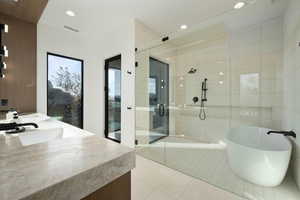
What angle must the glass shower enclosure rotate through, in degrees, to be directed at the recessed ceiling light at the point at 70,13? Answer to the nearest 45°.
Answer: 0° — it already faces it

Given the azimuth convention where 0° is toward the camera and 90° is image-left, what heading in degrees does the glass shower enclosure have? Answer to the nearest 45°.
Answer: approximately 45°
